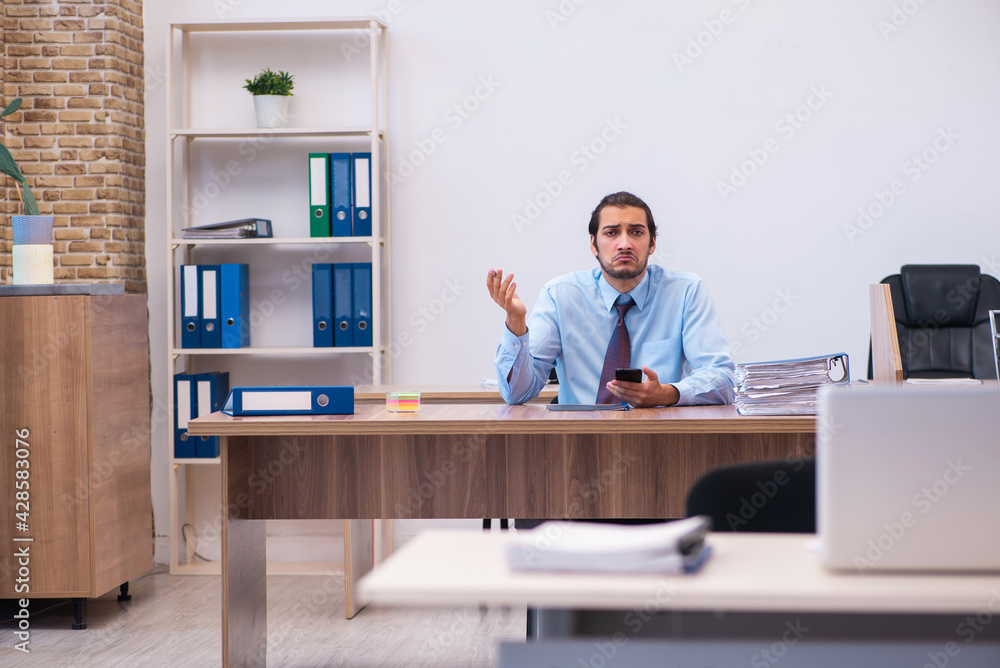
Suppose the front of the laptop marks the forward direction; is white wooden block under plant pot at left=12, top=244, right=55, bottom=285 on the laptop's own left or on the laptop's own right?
on the laptop's own left

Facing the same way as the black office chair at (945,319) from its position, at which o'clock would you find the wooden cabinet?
The wooden cabinet is roughly at 2 o'clock from the black office chair.

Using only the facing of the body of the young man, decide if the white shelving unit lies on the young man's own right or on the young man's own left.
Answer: on the young man's own right

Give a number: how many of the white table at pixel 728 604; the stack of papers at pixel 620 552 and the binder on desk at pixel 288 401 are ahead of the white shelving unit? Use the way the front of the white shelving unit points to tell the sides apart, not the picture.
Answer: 3

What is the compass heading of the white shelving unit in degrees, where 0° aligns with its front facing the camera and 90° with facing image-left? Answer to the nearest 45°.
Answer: approximately 0°

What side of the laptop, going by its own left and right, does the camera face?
back

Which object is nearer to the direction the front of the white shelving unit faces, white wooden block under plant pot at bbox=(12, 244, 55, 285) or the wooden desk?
the wooden desk

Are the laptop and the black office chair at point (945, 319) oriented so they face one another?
yes
